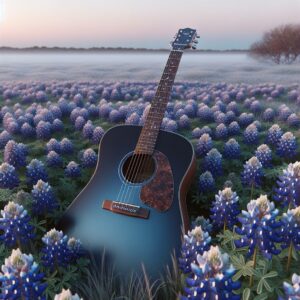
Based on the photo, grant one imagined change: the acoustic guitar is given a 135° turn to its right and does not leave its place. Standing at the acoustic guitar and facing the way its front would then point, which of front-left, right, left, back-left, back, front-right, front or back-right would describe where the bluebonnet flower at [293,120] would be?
right

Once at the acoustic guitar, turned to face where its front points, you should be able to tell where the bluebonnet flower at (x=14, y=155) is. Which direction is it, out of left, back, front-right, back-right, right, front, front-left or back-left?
back-right

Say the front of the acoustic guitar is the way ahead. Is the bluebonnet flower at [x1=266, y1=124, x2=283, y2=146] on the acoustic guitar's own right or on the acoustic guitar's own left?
on the acoustic guitar's own left

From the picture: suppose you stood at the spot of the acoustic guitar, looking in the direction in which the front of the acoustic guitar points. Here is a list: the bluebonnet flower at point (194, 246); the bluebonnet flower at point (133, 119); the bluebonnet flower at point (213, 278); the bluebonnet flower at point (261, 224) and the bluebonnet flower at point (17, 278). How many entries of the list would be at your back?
1

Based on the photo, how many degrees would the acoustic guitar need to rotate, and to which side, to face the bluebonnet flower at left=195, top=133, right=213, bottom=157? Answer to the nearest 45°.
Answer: approximately 135° to its left

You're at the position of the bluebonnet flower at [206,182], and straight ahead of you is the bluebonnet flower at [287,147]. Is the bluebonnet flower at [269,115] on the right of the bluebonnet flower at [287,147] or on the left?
left

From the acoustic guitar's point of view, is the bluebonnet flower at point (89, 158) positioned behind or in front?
behind

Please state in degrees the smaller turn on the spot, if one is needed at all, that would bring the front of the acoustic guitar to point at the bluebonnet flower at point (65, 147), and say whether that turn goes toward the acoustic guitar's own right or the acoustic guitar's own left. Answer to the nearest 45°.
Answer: approximately 135° to the acoustic guitar's own right

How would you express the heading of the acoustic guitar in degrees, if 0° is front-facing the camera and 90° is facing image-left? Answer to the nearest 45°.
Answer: approximately 0°

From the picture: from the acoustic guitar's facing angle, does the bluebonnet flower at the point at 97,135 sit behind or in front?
behind

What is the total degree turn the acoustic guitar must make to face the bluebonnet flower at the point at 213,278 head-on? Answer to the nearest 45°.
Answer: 0° — it already faces it

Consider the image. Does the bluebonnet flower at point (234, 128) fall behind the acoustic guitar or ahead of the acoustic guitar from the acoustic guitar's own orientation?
behind

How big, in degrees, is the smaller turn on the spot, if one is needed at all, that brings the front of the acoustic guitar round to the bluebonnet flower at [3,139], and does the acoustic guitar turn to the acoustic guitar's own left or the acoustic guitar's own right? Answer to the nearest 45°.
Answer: approximately 135° to the acoustic guitar's own right
